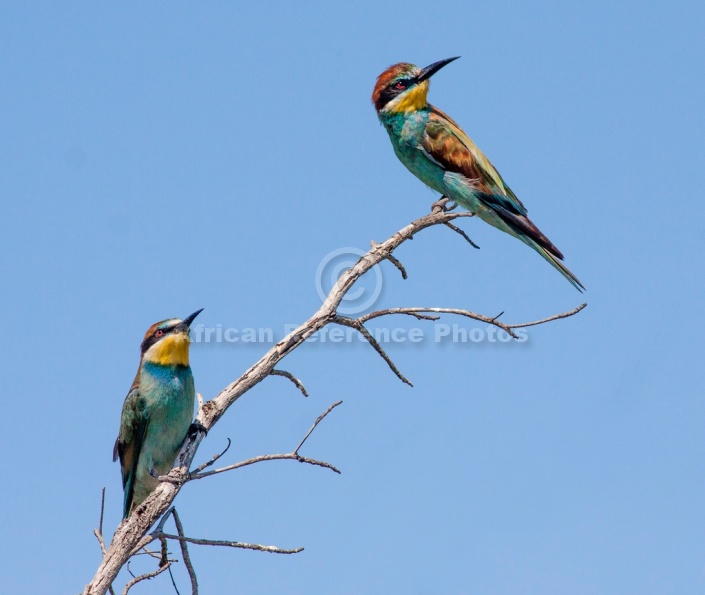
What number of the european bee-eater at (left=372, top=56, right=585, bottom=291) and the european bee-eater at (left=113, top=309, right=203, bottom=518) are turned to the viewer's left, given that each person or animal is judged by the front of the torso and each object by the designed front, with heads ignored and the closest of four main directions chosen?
1

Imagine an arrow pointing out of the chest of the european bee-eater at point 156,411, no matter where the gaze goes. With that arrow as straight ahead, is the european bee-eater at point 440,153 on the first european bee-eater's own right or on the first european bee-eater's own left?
on the first european bee-eater's own left

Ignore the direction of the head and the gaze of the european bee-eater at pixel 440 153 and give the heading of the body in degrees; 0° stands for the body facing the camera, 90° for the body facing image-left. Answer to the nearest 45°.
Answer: approximately 90°

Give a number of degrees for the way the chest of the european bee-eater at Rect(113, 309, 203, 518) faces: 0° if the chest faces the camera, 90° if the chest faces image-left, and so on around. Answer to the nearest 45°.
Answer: approximately 315°

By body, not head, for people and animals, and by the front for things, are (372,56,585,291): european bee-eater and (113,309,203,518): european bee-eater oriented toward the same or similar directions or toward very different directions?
very different directions
